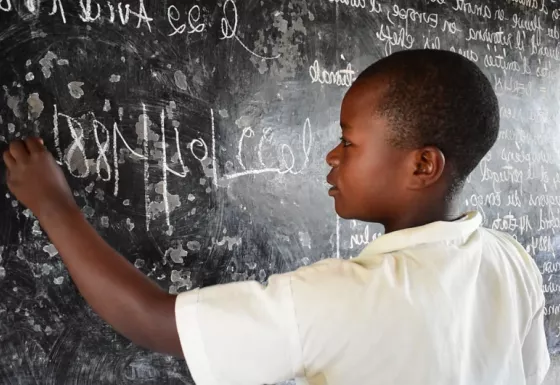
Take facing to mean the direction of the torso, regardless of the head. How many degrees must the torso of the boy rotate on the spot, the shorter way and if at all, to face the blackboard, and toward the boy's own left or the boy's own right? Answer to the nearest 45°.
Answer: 0° — they already face it

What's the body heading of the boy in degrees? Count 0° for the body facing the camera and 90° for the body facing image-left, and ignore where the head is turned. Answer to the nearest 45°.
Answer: approximately 135°

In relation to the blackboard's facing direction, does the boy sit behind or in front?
in front

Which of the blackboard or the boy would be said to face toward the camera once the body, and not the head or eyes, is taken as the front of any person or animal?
the blackboard

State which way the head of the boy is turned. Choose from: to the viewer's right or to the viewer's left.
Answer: to the viewer's left

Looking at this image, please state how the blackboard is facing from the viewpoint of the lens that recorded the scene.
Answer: facing the viewer

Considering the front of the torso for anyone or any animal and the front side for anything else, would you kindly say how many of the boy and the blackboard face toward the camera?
1
